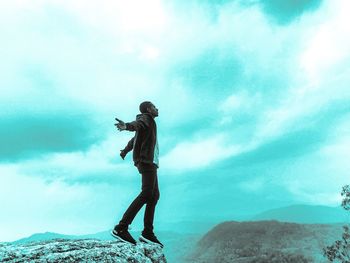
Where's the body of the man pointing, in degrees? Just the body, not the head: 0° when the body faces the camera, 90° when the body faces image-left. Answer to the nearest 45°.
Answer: approximately 270°

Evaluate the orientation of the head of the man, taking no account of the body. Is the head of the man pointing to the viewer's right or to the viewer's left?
to the viewer's right
